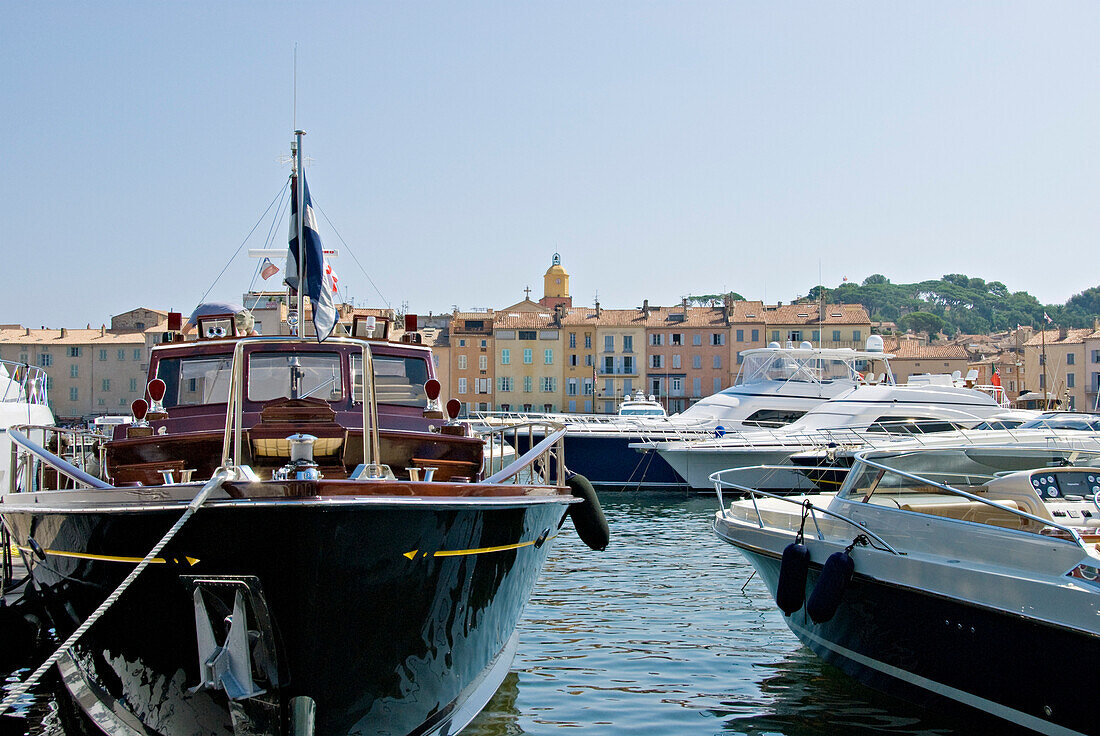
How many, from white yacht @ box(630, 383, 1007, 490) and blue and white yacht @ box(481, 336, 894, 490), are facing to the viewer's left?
2

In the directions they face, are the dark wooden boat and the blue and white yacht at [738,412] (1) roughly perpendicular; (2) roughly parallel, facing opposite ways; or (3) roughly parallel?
roughly perpendicular

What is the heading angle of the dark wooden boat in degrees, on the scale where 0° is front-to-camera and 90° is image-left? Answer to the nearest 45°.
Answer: approximately 0°

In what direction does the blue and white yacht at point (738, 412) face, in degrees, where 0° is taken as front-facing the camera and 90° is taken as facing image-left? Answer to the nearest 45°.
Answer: approximately 90°

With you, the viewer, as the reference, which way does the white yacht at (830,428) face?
facing to the left of the viewer

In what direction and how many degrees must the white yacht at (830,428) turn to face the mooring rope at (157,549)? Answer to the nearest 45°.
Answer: approximately 90° to its left

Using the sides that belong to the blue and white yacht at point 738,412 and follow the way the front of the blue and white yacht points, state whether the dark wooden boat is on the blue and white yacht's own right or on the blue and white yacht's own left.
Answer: on the blue and white yacht's own left
